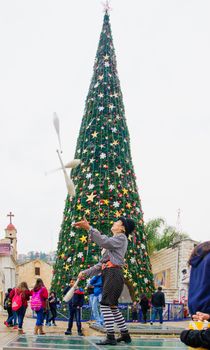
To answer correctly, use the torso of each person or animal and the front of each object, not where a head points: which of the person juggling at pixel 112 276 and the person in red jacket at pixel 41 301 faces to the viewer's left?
the person juggling

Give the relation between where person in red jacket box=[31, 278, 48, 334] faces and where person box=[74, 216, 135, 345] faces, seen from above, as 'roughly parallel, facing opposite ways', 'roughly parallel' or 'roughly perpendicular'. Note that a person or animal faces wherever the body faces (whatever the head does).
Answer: roughly perpendicular

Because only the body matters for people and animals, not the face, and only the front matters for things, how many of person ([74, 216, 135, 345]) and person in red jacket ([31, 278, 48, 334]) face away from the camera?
1

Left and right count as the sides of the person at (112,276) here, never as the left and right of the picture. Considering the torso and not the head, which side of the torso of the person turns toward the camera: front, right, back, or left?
left

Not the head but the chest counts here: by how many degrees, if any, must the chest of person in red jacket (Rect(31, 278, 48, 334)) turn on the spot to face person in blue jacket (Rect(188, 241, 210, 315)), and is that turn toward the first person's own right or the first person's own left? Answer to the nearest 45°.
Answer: approximately 180°

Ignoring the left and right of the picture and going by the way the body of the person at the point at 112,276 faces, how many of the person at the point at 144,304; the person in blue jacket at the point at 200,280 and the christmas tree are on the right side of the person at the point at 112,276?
2

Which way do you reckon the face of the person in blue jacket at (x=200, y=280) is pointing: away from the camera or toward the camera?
away from the camera

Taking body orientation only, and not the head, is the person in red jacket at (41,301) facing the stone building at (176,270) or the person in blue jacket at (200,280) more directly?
the stone building

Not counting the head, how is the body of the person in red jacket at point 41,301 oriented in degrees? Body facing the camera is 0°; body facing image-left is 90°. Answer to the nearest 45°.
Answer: approximately 180°
